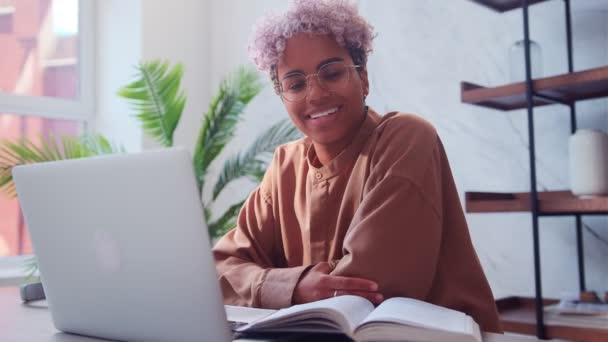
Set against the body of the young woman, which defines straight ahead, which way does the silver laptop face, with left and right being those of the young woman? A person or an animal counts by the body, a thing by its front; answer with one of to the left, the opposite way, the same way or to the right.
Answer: the opposite way

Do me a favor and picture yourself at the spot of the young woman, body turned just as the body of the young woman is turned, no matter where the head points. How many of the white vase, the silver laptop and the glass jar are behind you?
2

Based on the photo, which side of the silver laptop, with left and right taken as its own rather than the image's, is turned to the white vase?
front

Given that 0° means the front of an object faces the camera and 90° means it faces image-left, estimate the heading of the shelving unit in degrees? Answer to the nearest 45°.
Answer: approximately 45°

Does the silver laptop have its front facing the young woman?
yes

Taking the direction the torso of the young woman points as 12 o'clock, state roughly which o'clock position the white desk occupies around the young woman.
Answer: The white desk is roughly at 12 o'clock from the young woman.

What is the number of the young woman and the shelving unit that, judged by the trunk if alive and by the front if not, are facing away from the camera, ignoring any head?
0

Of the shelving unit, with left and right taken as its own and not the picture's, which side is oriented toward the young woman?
front

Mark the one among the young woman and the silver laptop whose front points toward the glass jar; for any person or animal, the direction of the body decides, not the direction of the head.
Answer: the silver laptop
